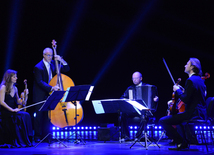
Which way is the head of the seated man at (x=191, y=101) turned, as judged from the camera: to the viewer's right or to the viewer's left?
to the viewer's left

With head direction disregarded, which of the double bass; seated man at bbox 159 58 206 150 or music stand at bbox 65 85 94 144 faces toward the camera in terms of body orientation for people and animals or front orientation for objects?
the double bass

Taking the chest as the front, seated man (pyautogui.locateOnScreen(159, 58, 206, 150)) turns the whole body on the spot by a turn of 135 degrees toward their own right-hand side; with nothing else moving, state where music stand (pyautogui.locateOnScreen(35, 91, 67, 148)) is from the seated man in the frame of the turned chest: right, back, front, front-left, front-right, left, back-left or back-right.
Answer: back-left

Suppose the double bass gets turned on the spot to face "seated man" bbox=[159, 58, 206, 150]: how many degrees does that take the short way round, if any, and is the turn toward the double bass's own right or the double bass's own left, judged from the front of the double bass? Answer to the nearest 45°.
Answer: approximately 45° to the double bass's own left

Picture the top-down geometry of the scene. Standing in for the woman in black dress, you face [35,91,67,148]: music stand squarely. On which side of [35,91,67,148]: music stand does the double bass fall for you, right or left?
left

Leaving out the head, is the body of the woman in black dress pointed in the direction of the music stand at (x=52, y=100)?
yes

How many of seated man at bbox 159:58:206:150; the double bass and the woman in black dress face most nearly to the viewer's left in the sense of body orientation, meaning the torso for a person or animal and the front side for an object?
1

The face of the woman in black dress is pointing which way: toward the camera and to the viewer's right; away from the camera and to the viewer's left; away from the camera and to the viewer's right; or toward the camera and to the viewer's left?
toward the camera and to the viewer's right

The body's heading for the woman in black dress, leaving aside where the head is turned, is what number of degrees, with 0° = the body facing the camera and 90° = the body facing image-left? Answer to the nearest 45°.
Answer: approximately 315°

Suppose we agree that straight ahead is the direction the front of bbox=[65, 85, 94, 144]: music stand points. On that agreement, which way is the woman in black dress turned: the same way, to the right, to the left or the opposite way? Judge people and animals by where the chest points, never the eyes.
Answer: the opposite way

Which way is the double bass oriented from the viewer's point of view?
toward the camera

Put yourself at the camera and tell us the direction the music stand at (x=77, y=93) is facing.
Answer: facing away from the viewer and to the left of the viewer

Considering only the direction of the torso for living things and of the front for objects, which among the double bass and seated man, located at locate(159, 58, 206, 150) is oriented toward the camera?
the double bass

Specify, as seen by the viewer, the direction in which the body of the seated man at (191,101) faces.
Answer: to the viewer's left

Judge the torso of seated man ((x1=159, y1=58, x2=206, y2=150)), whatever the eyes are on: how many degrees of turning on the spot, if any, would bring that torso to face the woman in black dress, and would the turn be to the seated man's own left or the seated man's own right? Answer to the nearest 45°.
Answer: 0° — they already face them
